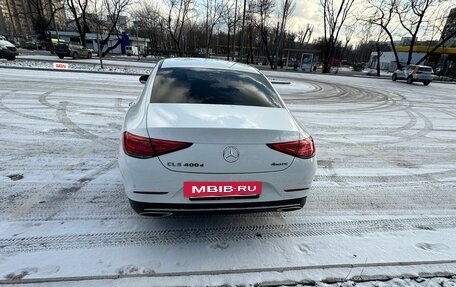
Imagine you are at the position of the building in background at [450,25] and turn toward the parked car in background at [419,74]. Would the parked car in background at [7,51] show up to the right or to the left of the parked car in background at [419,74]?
right

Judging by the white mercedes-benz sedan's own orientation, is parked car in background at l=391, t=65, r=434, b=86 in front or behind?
in front

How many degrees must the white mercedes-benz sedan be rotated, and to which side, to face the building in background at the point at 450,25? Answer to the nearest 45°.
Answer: approximately 45° to its right

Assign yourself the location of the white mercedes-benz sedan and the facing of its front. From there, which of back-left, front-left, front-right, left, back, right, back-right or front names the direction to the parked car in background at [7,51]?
front-left

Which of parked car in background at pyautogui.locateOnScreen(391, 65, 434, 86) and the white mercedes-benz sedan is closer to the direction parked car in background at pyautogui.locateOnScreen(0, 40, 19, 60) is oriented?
the parked car in background

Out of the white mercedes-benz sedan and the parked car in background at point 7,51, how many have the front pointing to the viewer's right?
1

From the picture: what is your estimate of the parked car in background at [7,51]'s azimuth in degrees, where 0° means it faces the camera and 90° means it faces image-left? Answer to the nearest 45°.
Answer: approximately 270°

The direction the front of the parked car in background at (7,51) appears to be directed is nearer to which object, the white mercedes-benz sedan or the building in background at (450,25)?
the building in background

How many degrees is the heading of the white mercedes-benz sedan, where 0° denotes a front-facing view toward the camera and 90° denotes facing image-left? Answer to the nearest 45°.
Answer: approximately 180°

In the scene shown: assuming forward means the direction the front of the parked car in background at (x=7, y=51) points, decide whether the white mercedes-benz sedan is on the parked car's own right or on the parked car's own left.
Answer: on the parked car's own right

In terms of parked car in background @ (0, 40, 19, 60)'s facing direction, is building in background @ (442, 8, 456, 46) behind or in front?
in front

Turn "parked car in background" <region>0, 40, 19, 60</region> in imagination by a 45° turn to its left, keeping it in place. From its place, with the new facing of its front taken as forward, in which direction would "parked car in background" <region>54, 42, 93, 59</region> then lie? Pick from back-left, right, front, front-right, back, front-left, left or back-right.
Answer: front
